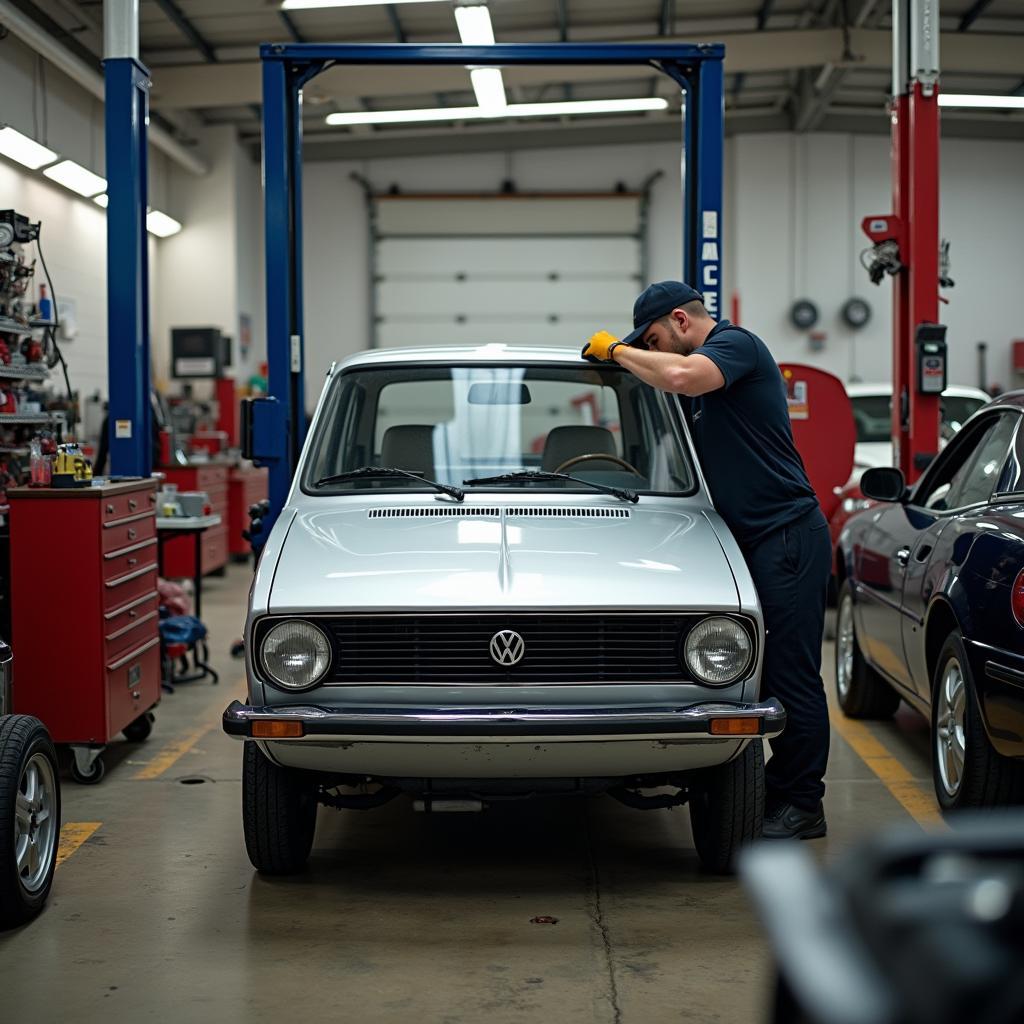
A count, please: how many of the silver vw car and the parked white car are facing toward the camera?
2

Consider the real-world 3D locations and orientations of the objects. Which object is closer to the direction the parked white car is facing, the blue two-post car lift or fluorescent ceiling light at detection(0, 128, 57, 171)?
the blue two-post car lift

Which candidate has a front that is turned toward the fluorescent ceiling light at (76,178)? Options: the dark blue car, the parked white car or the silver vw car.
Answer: the dark blue car

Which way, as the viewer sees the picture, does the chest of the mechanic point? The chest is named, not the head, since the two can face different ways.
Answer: to the viewer's left

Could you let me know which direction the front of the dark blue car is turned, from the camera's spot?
facing away from the viewer and to the left of the viewer

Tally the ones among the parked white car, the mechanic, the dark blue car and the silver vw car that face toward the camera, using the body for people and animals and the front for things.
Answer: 2

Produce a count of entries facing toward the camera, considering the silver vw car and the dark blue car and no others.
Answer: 1

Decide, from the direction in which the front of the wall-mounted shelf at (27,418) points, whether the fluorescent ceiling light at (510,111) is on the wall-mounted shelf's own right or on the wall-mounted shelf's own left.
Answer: on the wall-mounted shelf's own left

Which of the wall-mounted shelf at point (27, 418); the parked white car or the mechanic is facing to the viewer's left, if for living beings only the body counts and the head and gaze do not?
the mechanic

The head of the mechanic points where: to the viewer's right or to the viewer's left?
to the viewer's left

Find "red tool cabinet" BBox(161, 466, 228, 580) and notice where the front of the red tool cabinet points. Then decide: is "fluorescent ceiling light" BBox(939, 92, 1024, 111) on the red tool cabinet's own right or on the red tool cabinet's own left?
on the red tool cabinet's own left

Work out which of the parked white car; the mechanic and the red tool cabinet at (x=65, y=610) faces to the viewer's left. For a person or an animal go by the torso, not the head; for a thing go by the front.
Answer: the mechanic

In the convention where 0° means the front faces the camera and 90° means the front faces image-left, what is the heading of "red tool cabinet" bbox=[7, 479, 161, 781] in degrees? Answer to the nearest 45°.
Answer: approximately 315°

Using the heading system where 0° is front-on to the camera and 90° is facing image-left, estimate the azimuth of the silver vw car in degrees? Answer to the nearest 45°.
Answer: approximately 0°

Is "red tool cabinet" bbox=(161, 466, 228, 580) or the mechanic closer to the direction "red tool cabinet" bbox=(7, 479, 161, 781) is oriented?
the mechanic
